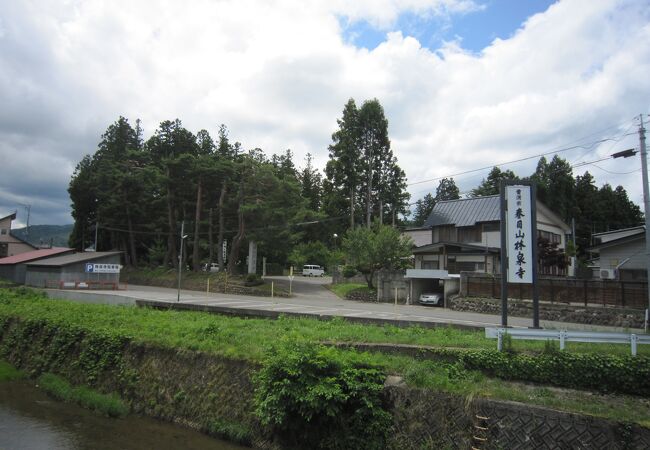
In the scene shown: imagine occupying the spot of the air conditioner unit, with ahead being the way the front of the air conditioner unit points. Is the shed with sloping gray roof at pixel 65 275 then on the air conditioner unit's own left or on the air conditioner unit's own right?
on the air conditioner unit's own right

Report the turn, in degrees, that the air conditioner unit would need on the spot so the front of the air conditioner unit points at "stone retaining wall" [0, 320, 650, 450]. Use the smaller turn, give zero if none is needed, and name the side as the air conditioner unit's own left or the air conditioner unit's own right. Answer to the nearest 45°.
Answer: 0° — it already faces it

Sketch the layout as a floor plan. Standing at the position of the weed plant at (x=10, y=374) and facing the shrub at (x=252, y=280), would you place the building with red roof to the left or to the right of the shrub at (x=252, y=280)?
left

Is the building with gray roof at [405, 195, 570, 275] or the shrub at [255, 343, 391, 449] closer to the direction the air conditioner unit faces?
the shrub

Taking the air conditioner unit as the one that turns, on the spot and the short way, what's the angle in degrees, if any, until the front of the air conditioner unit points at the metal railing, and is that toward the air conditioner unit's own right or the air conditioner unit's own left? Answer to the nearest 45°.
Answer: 0° — it already faces it

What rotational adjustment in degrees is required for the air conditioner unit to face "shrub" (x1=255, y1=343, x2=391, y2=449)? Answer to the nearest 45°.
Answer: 0° — it already faces it

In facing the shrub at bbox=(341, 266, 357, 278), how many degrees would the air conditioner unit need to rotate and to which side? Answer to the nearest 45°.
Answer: approximately 90° to its right

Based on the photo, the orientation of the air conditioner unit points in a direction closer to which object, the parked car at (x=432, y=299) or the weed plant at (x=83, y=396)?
the weed plant

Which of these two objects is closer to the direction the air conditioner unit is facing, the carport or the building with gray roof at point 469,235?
the carport

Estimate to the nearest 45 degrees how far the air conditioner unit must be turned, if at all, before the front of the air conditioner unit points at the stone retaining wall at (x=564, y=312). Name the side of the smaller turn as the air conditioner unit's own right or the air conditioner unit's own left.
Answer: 0° — it already faces it

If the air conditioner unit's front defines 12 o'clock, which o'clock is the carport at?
The carport is roughly at 2 o'clock from the air conditioner unit.

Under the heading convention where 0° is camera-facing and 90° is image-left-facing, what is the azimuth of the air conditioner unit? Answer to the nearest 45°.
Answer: approximately 0°

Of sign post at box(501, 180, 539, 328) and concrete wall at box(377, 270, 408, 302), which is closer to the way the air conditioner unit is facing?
the sign post

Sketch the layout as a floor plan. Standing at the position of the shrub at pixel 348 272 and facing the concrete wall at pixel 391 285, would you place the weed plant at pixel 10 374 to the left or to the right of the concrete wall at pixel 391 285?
right
